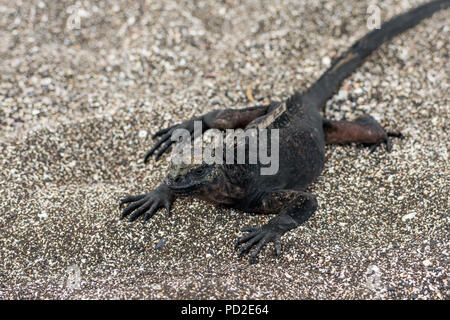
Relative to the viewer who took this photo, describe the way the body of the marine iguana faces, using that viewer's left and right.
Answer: facing the viewer and to the left of the viewer
